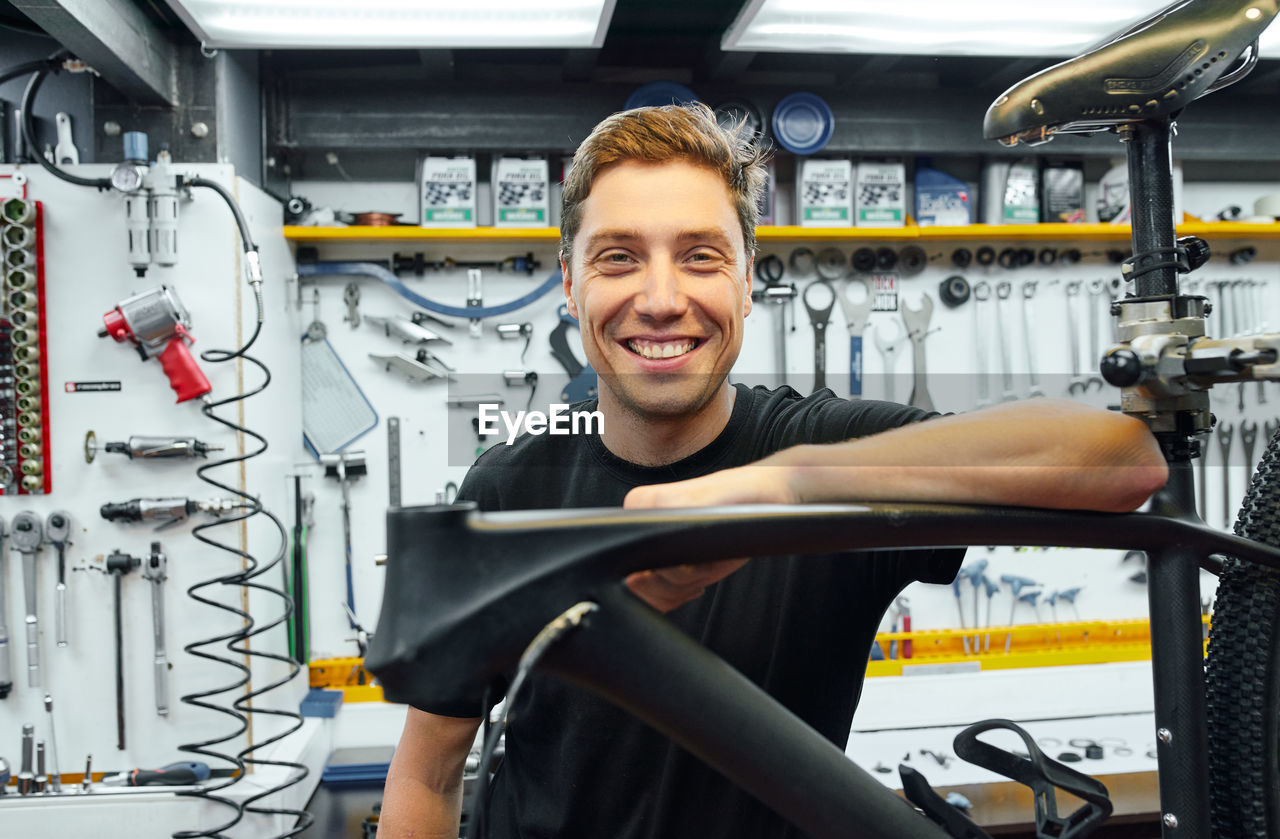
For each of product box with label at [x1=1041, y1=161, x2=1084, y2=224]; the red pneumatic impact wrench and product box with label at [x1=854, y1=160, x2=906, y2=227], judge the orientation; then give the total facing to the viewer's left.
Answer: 1

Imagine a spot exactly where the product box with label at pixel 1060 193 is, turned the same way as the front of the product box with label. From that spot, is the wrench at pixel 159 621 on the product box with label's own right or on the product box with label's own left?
on the product box with label's own right

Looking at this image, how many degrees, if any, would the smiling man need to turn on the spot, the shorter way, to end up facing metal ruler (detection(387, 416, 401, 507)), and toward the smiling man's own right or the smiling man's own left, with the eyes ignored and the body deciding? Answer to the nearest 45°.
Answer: approximately 135° to the smiling man's own right

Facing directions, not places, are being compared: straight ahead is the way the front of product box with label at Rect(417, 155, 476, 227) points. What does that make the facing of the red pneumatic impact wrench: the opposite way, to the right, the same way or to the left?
to the right

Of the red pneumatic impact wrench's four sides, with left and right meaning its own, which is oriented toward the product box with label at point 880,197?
back

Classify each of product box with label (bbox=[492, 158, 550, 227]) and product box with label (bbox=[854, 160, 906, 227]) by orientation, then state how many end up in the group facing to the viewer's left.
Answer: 0

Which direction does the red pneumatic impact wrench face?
to the viewer's left

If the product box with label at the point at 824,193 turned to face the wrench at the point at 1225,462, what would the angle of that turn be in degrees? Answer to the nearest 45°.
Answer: approximately 135° to its left

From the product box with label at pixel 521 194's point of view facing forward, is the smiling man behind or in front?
in front

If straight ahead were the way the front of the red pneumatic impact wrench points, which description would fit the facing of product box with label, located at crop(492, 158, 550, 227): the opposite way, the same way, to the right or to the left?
to the left
